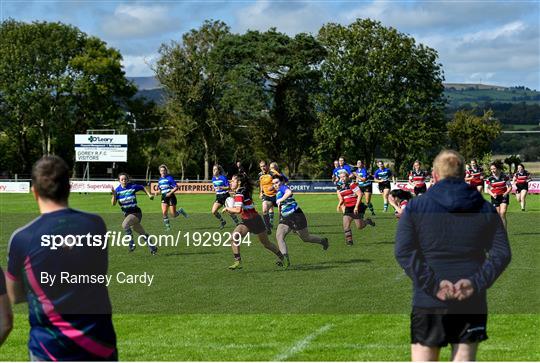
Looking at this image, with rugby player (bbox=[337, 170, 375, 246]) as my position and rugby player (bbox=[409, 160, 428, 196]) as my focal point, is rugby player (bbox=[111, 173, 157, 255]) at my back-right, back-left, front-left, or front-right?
back-left

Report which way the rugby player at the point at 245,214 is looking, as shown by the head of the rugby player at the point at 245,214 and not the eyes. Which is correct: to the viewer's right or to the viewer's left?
to the viewer's left

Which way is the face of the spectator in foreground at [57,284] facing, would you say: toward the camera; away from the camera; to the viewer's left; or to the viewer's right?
away from the camera

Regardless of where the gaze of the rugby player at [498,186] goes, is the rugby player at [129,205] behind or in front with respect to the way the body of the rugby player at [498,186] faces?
in front

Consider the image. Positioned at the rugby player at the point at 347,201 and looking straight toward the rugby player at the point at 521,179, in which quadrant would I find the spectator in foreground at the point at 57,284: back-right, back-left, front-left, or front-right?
back-right

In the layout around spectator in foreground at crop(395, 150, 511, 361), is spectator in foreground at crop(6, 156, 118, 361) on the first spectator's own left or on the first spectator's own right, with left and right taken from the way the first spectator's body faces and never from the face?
on the first spectator's own left

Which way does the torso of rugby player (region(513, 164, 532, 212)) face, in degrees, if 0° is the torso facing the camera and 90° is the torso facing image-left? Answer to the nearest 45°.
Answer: approximately 45°

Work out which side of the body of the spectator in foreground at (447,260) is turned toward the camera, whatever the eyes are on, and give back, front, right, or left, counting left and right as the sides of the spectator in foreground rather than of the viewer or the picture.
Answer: back

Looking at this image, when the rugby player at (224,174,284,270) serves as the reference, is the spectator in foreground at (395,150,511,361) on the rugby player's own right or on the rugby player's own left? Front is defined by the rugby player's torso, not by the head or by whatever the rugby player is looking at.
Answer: on the rugby player's own left

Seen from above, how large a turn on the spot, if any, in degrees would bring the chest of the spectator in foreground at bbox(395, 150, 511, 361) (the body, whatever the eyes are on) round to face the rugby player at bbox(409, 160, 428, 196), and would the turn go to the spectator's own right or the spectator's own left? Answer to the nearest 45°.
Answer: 0° — they already face them

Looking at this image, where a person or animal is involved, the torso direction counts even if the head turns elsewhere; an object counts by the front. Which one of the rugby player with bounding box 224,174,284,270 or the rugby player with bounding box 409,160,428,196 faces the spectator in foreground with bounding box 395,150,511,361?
the rugby player with bounding box 409,160,428,196

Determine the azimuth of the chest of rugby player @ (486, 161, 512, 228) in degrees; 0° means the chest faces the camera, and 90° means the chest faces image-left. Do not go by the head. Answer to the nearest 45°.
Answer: approximately 45°

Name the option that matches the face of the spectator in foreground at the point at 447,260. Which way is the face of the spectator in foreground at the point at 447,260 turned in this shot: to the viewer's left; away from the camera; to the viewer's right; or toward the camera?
away from the camera
